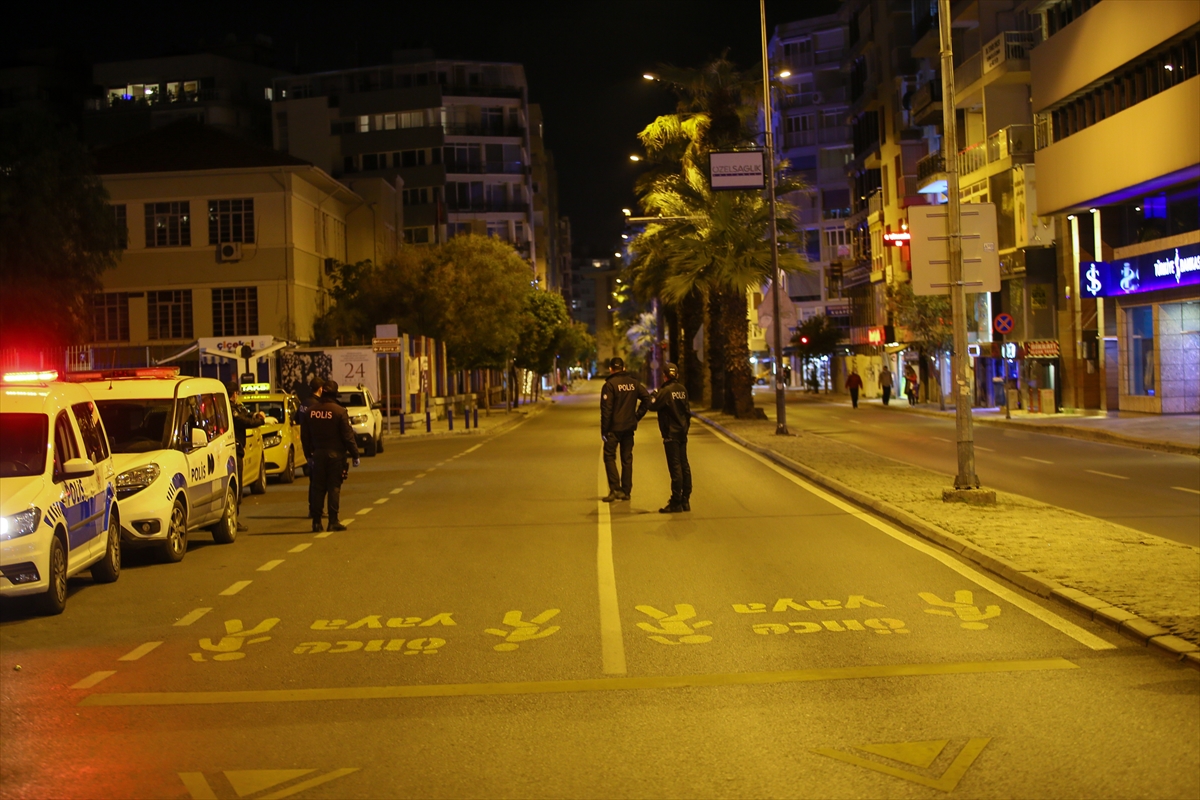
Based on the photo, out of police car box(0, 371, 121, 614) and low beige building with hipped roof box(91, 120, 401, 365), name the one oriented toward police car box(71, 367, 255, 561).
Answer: the low beige building with hipped roof

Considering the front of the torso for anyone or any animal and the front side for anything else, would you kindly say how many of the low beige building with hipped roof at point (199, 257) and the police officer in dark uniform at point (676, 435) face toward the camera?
1

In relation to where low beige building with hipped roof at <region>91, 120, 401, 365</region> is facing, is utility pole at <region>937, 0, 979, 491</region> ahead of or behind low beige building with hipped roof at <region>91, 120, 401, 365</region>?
ahead

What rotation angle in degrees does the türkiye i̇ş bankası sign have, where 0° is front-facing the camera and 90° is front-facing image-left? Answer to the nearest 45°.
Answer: approximately 45°

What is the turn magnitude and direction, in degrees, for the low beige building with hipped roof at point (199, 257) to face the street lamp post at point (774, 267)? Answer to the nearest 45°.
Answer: approximately 45° to its left

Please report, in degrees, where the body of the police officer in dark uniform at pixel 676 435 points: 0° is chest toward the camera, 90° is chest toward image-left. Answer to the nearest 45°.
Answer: approximately 135°

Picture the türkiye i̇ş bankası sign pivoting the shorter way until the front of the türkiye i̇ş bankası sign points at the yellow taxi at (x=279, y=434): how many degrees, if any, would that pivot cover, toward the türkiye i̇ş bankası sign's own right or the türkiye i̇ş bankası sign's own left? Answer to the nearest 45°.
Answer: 0° — it already faces it

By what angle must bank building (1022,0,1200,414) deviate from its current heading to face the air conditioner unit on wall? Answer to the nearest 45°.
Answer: approximately 45° to its right

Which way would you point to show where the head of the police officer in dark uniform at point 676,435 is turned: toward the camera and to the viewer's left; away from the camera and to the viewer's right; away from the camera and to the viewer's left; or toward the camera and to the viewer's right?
away from the camera and to the viewer's left
